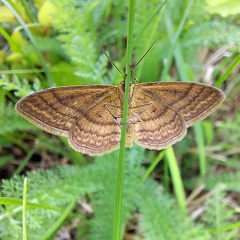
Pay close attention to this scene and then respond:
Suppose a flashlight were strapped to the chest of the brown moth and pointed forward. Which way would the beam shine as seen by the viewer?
away from the camera
